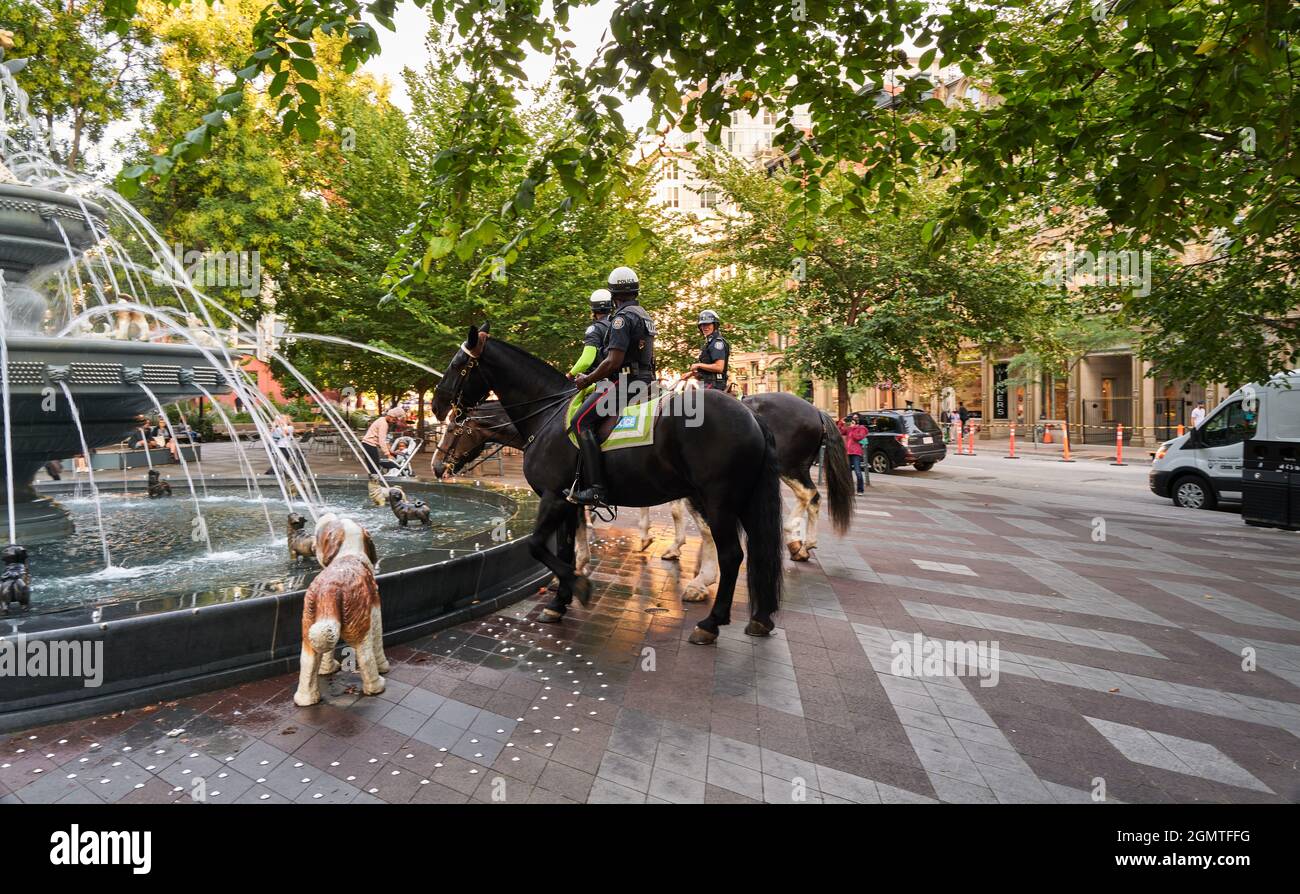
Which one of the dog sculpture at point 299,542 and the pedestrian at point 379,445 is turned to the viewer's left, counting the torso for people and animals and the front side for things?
the dog sculpture

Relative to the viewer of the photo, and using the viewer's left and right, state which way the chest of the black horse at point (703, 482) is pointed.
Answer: facing to the left of the viewer

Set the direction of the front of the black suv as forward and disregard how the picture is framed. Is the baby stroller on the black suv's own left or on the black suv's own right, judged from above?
on the black suv's own left

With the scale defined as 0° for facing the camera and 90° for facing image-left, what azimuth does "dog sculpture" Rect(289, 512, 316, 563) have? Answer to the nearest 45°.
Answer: approximately 90°

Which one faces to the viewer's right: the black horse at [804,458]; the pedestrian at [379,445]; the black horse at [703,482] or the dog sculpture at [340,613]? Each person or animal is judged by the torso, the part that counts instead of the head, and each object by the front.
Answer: the pedestrian

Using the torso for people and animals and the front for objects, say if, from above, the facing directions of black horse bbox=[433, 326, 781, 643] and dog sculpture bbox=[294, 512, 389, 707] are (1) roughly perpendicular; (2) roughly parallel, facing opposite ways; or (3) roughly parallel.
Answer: roughly perpendicular

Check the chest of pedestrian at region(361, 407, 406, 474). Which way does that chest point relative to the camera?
to the viewer's right

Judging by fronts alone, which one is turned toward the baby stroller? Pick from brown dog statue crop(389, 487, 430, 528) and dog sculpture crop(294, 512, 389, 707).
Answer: the dog sculpture

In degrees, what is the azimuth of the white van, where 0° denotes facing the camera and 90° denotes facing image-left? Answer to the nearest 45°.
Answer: approximately 90°

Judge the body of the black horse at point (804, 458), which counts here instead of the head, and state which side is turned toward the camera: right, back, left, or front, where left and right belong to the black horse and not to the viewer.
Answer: left

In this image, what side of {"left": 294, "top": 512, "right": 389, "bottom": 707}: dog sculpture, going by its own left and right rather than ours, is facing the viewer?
back
